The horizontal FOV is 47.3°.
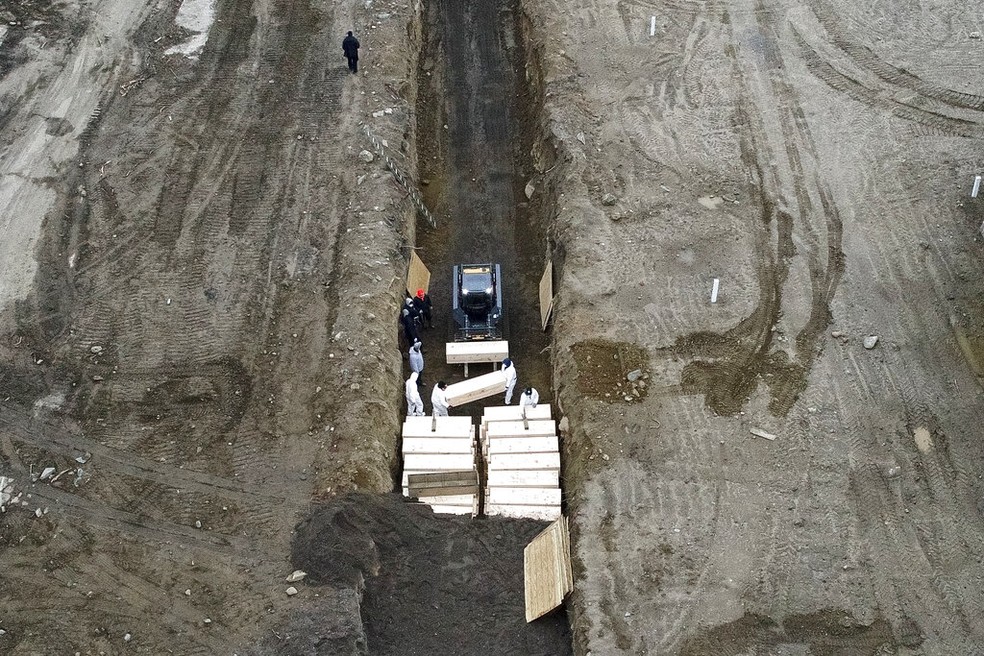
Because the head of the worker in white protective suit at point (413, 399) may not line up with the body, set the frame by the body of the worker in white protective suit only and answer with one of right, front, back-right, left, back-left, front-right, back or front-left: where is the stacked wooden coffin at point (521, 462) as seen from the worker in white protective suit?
front-right

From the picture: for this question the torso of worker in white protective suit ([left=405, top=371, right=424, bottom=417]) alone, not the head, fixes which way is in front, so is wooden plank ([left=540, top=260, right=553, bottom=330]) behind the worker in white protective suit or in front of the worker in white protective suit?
in front

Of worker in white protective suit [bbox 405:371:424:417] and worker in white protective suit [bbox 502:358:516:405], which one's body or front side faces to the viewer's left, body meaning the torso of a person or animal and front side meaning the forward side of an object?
worker in white protective suit [bbox 502:358:516:405]

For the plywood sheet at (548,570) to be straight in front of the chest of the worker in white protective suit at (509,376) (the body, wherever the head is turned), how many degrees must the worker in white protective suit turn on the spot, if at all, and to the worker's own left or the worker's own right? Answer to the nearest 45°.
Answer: approximately 90° to the worker's own left

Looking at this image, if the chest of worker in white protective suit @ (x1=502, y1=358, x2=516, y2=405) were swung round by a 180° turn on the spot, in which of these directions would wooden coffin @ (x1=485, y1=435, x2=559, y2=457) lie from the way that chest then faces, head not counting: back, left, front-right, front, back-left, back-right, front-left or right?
right

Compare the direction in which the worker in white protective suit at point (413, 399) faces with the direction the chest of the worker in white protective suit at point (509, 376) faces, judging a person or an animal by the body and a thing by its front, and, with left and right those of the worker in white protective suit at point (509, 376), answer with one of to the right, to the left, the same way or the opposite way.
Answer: the opposite way

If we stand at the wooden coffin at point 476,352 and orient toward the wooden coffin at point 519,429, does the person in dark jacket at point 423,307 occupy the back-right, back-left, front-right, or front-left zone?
back-right

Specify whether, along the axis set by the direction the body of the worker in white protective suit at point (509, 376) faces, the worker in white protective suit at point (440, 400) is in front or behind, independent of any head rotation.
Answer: in front

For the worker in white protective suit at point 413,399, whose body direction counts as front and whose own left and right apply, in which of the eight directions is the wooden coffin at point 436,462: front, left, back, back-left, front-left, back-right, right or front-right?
right

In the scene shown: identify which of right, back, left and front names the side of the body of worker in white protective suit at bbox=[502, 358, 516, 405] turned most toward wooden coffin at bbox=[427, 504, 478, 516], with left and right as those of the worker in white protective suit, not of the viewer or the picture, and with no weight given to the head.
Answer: left

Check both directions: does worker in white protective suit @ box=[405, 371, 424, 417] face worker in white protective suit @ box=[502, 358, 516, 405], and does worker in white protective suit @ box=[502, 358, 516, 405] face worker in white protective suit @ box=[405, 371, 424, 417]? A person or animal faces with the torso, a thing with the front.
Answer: yes

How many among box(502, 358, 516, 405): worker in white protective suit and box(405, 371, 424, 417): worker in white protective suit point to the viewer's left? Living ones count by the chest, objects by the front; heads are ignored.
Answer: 1

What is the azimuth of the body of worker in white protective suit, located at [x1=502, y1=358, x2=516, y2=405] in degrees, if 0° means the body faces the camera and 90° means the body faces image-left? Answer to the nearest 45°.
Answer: approximately 90°

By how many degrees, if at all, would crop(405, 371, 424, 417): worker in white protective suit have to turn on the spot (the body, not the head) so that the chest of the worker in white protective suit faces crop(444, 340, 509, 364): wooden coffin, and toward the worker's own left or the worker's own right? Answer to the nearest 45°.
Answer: approximately 45° to the worker's own left
